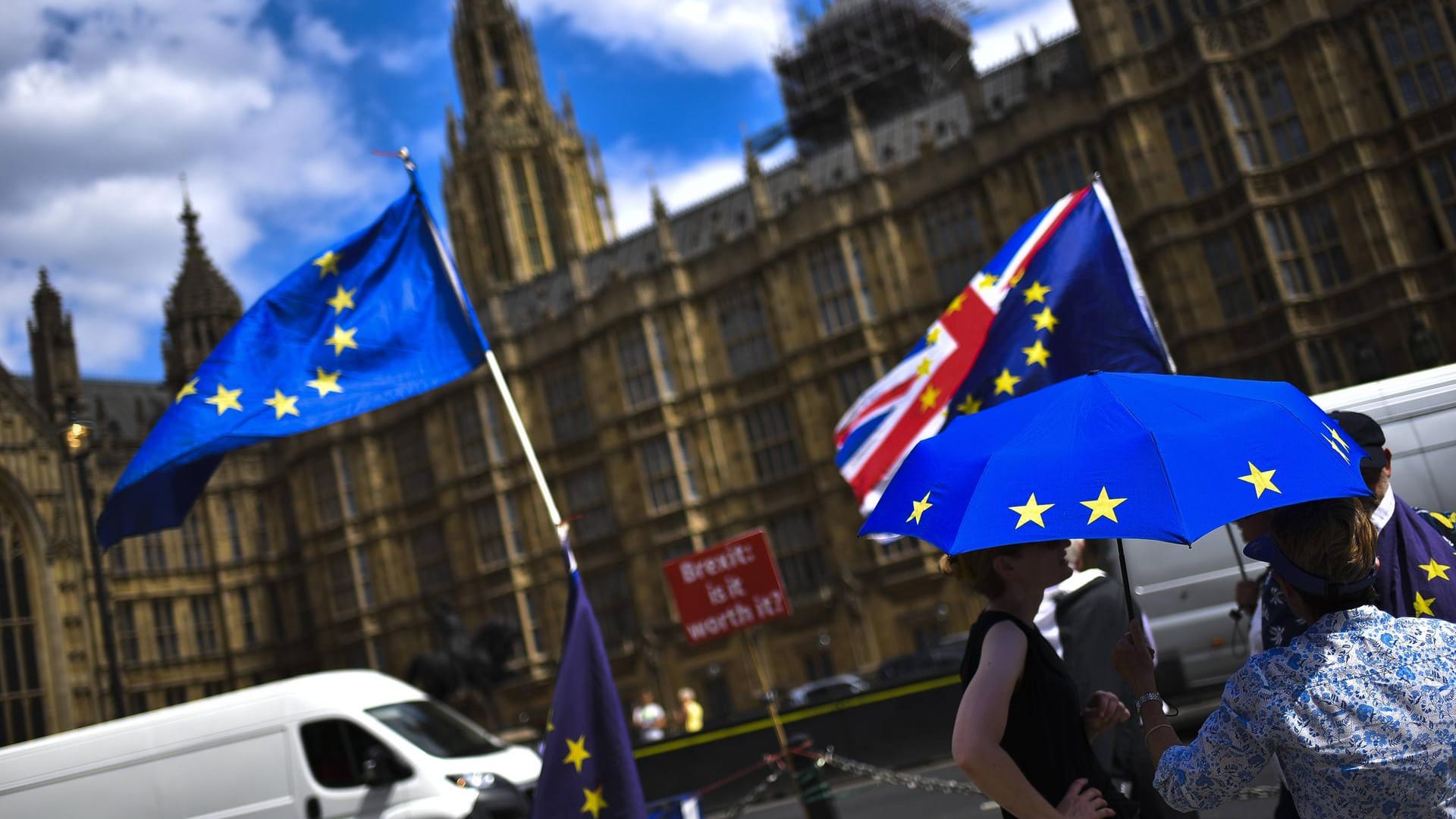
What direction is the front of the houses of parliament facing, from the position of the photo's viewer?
facing the viewer and to the left of the viewer

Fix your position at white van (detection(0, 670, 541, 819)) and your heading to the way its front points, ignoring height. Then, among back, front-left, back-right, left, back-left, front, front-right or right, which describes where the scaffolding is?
left

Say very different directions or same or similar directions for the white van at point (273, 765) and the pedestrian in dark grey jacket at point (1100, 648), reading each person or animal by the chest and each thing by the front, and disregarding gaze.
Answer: very different directions

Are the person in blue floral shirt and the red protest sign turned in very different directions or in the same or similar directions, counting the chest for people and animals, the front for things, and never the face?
very different directions

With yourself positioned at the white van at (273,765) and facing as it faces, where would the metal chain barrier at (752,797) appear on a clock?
The metal chain barrier is roughly at 12 o'clock from the white van.

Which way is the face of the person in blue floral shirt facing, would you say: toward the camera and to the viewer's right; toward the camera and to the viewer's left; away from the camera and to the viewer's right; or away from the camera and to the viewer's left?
away from the camera and to the viewer's left

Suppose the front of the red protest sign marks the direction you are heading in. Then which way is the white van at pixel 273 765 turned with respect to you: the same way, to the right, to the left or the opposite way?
to the left

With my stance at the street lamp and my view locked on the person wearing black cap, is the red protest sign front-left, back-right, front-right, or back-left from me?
front-left

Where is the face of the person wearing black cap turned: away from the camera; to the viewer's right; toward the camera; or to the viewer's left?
to the viewer's left

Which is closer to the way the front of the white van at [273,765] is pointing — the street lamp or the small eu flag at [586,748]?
the small eu flag

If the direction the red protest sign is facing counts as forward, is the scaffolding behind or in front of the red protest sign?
behind

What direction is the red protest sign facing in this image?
toward the camera

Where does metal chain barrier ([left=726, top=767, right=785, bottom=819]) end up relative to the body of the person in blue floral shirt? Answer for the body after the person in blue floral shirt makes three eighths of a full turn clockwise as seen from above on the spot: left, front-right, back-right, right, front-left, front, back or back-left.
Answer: back-left

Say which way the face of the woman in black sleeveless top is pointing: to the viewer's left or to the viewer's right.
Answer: to the viewer's right

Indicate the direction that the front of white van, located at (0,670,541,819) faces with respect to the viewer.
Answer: facing the viewer and to the right of the viewer
